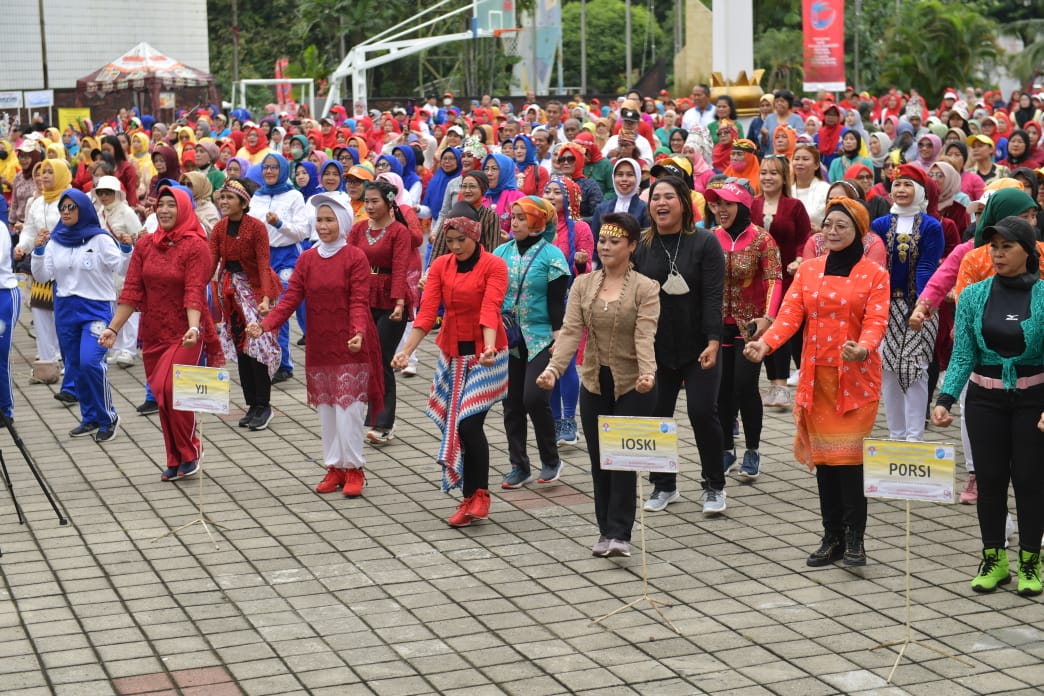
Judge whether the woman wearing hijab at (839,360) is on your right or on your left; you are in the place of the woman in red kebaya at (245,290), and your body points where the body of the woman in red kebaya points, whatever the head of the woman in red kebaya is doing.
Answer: on your left

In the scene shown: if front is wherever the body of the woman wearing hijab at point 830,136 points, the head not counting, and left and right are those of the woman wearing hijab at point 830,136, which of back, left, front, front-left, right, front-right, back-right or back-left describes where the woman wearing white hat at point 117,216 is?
front-right

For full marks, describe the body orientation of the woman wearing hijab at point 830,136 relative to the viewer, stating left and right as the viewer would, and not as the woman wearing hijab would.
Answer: facing the viewer

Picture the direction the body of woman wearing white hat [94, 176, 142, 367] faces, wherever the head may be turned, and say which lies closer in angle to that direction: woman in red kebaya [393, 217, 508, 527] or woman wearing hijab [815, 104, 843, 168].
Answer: the woman in red kebaya

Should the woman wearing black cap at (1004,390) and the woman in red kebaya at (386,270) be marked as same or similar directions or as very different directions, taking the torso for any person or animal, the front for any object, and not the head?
same or similar directions

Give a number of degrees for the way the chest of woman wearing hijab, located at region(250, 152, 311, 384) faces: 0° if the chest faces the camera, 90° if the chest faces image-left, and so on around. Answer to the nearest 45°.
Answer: approximately 45°

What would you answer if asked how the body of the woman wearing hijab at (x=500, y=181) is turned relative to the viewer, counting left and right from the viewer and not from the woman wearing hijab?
facing the viewer and to the left of the viewer

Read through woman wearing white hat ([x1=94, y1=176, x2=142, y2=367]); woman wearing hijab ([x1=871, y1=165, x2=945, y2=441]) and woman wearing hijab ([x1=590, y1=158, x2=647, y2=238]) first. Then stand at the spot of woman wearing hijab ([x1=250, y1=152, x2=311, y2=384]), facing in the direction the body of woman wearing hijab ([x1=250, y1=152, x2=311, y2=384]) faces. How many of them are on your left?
2

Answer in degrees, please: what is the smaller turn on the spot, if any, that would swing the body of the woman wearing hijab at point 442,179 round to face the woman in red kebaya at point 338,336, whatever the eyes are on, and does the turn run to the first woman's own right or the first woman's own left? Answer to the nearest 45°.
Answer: approximately 45° to the first woman's own left

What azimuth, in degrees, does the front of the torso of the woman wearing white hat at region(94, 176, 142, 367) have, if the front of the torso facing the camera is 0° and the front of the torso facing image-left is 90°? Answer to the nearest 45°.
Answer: approximately 45°

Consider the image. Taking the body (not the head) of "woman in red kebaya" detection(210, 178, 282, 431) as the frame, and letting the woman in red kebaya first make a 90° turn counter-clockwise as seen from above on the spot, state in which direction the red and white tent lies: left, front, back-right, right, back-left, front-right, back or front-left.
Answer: back-left

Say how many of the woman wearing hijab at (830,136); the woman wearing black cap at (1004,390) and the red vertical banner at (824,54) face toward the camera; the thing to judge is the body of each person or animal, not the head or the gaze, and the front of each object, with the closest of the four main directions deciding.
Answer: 3

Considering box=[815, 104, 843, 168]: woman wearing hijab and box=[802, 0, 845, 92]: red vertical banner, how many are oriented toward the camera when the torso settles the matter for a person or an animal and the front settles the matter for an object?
2

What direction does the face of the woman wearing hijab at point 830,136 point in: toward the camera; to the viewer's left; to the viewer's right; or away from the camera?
toward the camera

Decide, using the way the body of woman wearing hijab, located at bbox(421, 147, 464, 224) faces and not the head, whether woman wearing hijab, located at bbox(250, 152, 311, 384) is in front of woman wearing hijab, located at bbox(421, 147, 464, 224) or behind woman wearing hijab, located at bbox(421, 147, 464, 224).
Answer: in front
